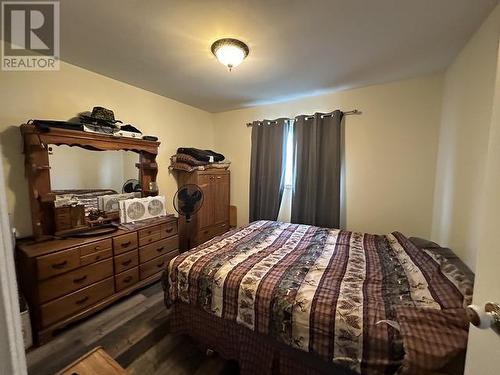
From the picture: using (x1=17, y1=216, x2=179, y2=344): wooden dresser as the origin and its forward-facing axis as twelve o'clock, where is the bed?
The bed is roughly at 12 o'clock from the wooden dresser.

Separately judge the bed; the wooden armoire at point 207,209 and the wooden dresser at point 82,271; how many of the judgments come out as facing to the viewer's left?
1

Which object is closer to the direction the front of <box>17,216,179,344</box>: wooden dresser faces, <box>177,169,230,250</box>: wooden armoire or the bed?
the bed

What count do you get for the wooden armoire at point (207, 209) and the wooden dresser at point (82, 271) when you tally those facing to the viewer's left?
0

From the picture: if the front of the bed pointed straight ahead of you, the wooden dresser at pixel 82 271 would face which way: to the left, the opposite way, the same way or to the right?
the opposite way

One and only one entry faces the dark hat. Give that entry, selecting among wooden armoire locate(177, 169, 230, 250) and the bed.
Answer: the bed

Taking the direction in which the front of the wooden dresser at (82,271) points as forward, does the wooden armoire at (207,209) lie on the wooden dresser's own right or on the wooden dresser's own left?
on the wooden dresser's own left

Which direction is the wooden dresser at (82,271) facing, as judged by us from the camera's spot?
facing the viewer and to the right of the viewer

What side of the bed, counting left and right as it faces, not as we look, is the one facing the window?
right

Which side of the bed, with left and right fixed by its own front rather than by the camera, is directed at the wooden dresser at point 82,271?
front

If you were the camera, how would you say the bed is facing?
facing to the left of the viewer

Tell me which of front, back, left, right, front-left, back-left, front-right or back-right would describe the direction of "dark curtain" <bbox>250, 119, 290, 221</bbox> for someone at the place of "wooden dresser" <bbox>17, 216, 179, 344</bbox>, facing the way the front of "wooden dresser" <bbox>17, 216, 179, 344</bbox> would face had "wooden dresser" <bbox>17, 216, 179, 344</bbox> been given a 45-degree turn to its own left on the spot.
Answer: front
